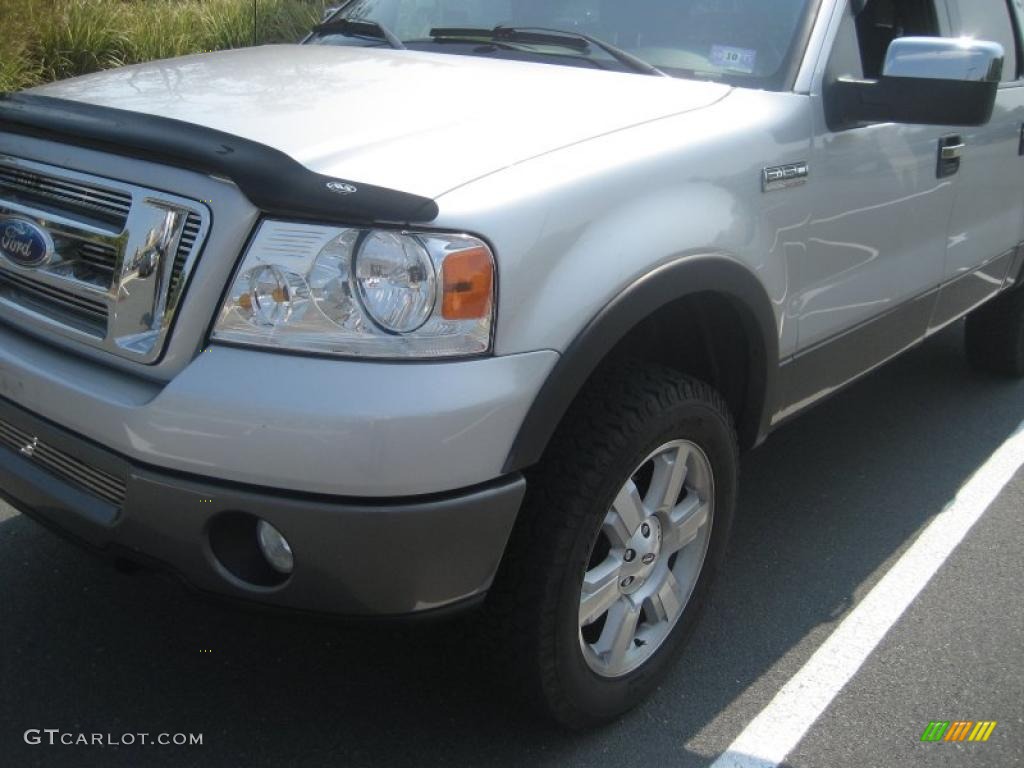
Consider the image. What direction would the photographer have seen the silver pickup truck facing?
facing the viewer and to the left of the viewer
